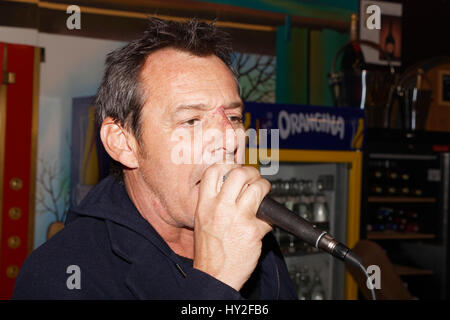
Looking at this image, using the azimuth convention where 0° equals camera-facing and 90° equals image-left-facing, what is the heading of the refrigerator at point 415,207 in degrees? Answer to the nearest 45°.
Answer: approximately 0°

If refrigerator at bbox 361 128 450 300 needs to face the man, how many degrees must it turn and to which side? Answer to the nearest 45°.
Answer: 0° — it already faces them

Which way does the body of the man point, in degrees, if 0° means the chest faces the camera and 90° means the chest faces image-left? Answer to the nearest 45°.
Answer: approximately 315°

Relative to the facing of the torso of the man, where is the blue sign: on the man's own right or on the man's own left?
on the man's own left

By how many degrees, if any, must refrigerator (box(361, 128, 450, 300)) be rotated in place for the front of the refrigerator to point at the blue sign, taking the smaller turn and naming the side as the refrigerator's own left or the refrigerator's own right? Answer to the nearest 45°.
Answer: approximately 45° to the refrigerator's own right
